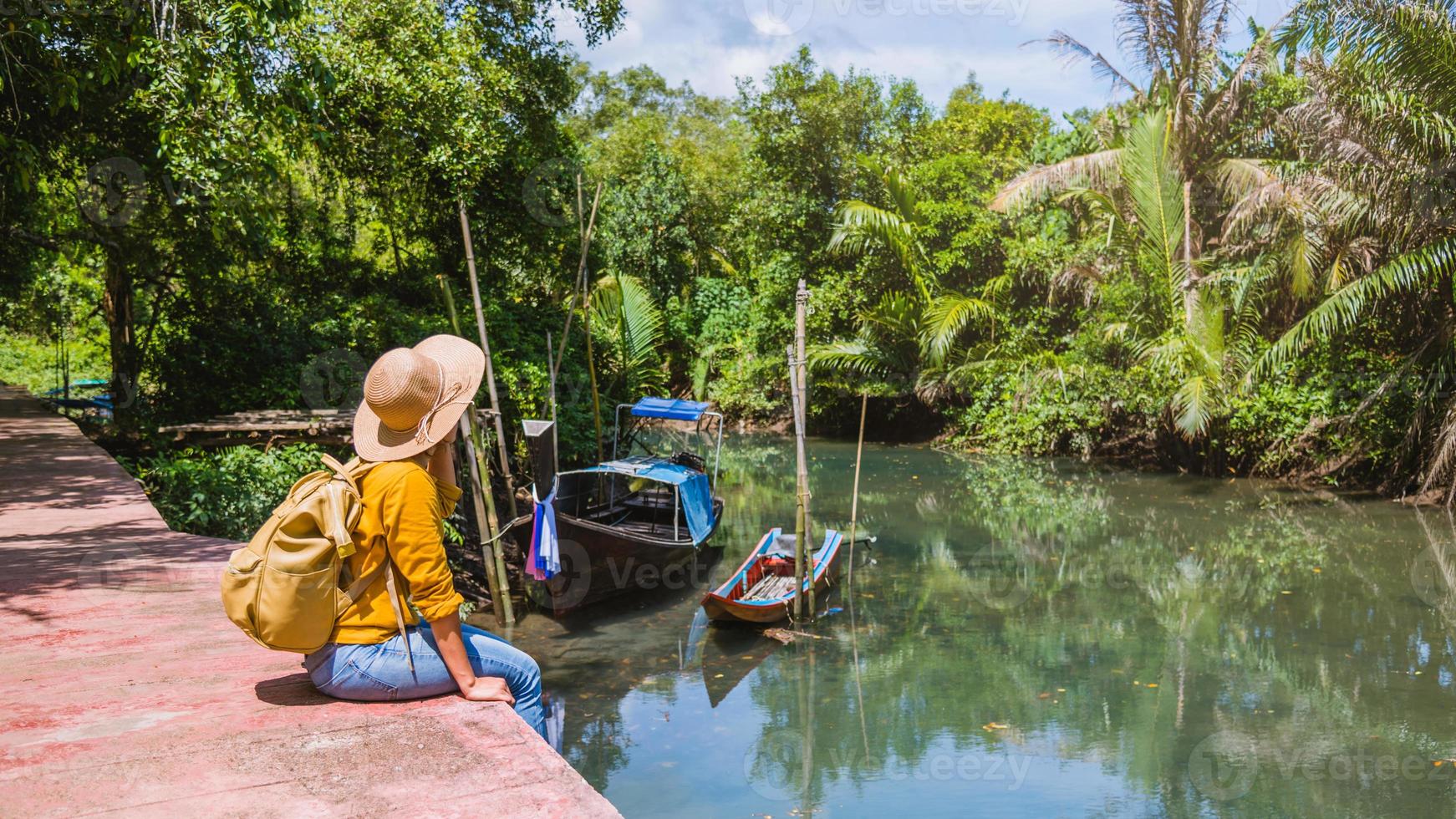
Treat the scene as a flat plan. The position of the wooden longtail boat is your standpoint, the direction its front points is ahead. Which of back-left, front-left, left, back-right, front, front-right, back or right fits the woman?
front-left

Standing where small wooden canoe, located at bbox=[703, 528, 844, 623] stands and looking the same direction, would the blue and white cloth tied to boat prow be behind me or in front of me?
in front

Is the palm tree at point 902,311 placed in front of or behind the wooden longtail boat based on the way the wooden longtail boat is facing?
behind

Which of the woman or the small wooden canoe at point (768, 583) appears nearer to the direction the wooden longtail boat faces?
the woman

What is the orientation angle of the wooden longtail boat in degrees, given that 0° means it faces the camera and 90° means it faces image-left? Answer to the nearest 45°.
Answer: approximately 45°

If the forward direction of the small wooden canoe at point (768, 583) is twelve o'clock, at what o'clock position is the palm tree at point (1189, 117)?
The palm tree is roughly at 6 o'clock from the small wooden canoe.

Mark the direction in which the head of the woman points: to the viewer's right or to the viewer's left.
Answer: to the viewer's right

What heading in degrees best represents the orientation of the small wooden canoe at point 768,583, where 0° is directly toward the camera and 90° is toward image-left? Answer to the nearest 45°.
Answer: approximately 45°
